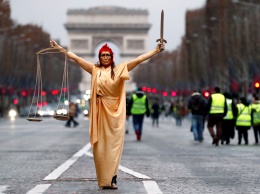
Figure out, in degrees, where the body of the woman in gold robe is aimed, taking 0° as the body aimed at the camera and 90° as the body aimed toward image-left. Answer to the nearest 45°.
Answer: approximately 0°

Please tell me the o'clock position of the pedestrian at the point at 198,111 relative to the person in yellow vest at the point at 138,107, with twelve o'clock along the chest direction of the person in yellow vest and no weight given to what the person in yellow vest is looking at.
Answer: The pedestrian is roughly at 3 o'clock from the person in yellow vest.

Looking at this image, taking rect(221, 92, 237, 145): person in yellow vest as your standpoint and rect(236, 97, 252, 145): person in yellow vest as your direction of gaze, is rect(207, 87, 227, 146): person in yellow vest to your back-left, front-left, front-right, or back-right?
back-right

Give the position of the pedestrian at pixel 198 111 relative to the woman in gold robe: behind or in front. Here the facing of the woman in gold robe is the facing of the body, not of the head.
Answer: behind

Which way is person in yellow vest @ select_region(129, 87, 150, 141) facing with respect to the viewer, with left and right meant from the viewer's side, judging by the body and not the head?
facing away from the viewer
